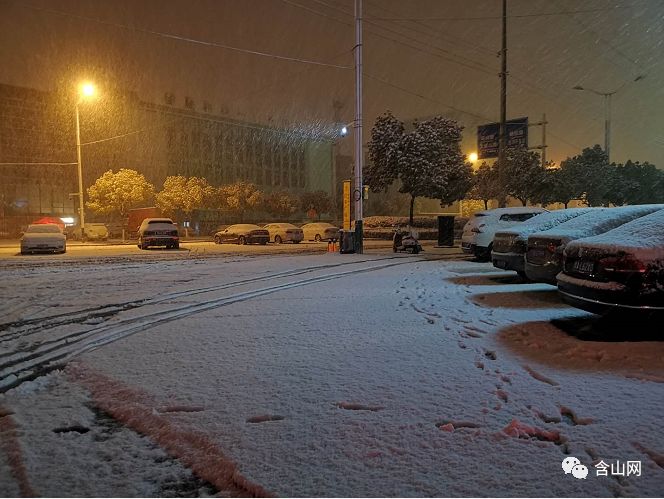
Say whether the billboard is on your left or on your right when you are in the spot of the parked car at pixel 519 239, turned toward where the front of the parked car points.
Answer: on your left

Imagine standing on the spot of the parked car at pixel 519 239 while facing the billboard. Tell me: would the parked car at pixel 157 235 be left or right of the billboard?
left

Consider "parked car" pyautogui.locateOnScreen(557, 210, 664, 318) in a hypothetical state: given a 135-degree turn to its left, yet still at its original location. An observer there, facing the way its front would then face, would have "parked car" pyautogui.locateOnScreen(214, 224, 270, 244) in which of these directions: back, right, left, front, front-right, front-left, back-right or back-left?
front-right

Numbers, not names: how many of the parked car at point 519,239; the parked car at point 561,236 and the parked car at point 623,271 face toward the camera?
0

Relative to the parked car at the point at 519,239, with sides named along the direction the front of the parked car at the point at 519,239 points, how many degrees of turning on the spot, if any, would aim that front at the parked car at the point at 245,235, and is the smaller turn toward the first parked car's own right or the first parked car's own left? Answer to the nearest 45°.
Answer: approximately 90° to the first parked car's own left

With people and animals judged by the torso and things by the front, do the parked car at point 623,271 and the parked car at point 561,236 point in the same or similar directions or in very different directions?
same or similar directions

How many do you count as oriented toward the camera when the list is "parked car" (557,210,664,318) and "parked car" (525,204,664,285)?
0

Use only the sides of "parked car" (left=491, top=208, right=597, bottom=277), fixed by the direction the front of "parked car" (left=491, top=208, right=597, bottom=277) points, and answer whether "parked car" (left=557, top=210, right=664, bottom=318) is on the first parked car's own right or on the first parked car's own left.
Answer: on the first parked car's own right

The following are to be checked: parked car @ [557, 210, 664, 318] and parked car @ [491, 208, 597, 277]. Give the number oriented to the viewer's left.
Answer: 0

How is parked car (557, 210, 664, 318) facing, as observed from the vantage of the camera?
facing away from the viewer and to the right of the viewer

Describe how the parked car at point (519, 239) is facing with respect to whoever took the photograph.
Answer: facing away from the viewer and to the right of the viewer

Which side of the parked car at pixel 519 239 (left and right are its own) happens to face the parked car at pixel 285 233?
left

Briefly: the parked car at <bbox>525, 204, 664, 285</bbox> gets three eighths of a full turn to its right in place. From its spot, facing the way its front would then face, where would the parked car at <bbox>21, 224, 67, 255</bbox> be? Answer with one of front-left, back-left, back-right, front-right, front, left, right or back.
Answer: right

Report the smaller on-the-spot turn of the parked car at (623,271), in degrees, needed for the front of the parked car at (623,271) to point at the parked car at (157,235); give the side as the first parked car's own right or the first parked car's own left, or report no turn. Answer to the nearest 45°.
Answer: approximately 90° to the first parked car's own left

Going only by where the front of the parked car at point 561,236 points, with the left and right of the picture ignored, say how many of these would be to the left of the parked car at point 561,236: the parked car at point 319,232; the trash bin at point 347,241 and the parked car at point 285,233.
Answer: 3

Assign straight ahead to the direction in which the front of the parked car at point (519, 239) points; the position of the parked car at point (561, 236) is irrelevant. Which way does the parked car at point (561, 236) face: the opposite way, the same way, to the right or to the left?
the same way

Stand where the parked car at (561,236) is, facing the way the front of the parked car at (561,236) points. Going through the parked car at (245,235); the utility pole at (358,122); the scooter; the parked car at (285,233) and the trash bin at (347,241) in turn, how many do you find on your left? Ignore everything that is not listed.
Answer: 5

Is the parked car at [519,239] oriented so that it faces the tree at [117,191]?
no

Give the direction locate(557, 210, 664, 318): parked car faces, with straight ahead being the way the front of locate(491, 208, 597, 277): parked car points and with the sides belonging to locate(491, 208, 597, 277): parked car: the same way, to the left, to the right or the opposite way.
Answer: the same way

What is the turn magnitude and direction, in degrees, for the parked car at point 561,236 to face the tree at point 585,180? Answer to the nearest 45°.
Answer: approximately 45° to its left

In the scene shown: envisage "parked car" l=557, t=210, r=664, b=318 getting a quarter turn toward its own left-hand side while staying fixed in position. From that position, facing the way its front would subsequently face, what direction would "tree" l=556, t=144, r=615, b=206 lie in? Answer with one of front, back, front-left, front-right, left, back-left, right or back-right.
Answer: front-right

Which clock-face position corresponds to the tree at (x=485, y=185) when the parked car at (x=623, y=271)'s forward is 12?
The tree is roughly at 10 o'clock from the parked car.

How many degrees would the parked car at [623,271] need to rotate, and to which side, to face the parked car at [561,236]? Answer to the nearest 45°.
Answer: approximately 45° to its left

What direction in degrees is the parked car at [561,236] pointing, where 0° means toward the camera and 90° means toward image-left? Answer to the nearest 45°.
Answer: approximately 225°
